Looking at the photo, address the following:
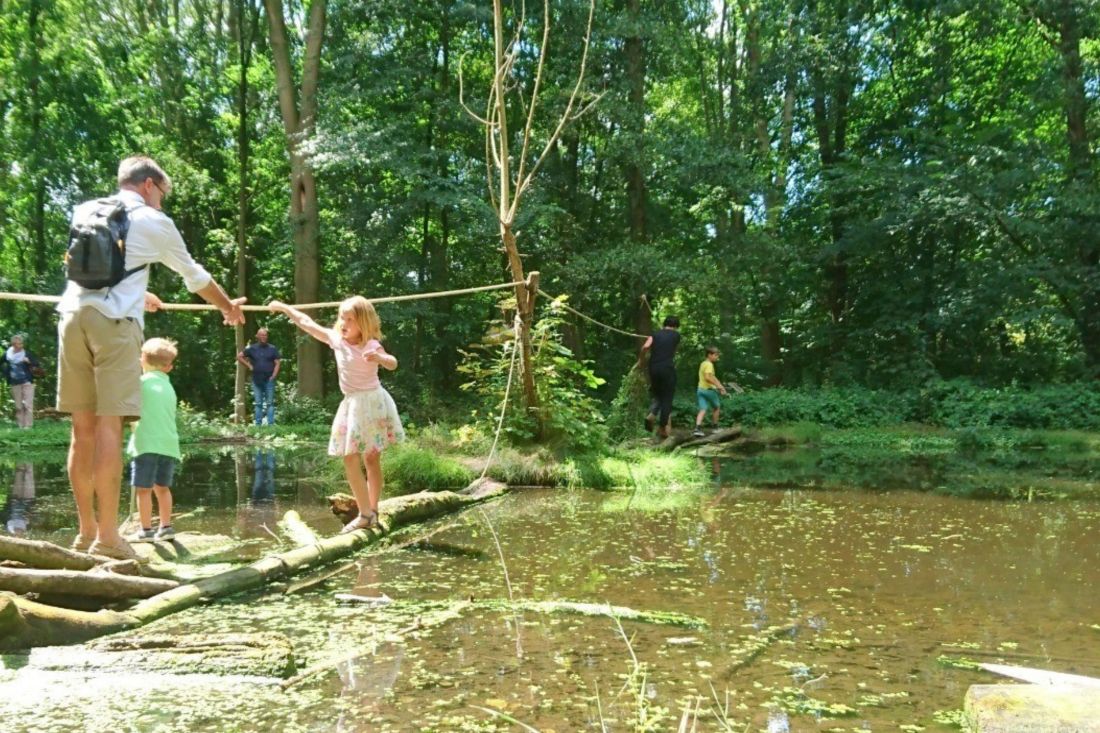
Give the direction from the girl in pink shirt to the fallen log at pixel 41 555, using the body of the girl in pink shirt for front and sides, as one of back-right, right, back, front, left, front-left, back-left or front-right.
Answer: front

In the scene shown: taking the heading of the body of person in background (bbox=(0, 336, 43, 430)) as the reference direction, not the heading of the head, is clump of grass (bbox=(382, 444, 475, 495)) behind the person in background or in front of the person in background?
in front

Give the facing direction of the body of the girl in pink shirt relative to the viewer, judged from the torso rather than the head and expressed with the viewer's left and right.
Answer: facing the viewer and to the left of the viewer

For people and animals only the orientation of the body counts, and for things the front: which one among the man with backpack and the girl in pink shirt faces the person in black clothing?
the man with backpack

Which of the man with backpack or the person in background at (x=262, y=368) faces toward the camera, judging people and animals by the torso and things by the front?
the person in background

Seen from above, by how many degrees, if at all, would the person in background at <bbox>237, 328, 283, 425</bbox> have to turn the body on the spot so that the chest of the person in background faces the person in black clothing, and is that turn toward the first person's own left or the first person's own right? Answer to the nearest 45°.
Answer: approximately 45° to the first person's own left

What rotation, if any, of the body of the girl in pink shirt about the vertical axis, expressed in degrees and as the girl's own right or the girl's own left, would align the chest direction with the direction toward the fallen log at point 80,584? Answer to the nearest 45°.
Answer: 0° — they already face it

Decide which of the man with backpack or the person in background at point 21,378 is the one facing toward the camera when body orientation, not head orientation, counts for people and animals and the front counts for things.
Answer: the person in background

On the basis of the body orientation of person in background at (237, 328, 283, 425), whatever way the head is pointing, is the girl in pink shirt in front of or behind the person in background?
in front

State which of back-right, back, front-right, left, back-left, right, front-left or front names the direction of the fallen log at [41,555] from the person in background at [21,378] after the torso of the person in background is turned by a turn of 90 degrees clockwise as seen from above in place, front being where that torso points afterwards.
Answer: left

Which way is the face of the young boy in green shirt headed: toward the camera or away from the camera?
away from the camera

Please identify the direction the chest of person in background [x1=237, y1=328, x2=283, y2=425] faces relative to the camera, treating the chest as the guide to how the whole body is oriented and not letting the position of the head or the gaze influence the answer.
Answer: toward the camera

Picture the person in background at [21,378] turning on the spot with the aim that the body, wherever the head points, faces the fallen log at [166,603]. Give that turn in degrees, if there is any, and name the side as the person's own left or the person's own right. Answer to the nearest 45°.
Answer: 0° — they already face it

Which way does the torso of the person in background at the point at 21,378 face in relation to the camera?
toward the camera

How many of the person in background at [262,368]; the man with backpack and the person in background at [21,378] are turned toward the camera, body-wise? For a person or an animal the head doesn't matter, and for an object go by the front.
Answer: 2

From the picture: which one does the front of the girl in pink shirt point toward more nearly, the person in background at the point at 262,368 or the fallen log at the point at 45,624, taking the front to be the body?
the fallen log

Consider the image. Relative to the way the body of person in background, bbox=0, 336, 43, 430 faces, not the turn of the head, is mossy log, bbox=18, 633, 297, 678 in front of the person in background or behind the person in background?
in front

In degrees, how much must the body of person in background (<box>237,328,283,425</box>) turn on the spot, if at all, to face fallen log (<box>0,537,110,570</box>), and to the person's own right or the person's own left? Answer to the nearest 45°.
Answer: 0° — they already face it
